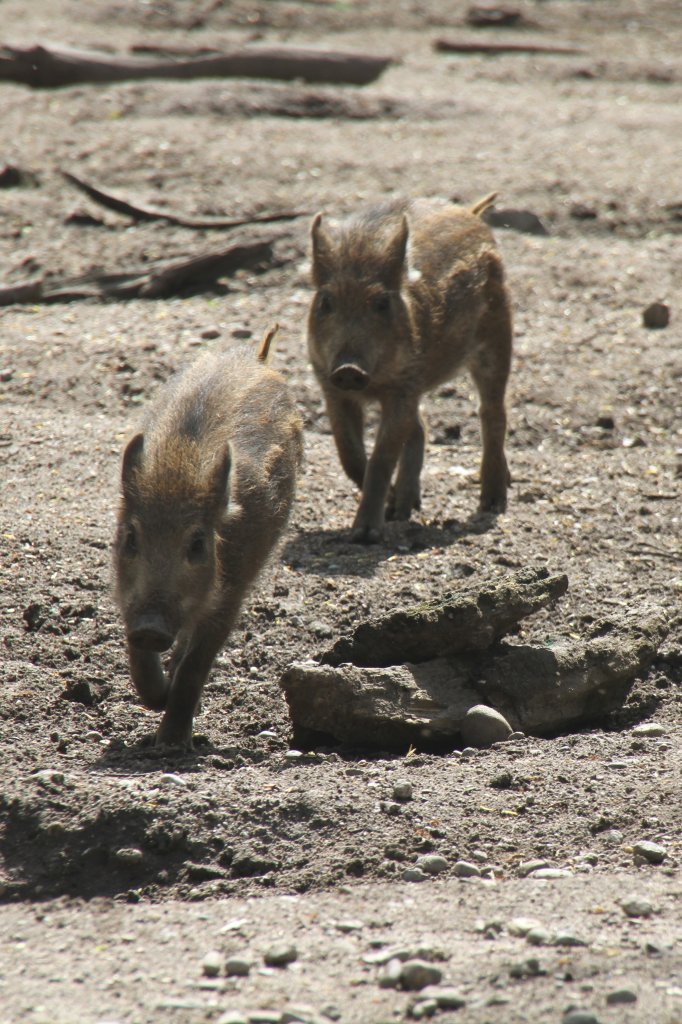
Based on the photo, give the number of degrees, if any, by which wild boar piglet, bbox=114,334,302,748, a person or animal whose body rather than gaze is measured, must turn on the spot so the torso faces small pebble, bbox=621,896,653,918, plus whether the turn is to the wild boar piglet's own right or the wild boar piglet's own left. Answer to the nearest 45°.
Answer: approximately 90° to the wild boar piglet's own left

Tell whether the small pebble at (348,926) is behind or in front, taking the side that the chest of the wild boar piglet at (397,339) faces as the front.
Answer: in front

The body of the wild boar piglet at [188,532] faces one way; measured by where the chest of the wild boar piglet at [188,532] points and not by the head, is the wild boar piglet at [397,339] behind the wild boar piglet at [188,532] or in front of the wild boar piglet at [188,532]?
behind

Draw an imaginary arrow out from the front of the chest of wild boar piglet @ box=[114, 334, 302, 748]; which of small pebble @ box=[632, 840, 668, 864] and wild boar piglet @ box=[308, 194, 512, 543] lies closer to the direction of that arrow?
the small pebble

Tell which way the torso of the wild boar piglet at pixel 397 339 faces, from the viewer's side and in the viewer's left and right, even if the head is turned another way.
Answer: facing the viewer and to the left of the viewer

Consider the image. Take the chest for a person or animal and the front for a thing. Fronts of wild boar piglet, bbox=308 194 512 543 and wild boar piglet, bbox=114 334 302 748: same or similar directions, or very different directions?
same or similar directions

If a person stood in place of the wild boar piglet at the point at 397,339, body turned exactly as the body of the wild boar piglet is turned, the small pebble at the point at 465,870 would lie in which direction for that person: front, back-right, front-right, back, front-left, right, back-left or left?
front-left

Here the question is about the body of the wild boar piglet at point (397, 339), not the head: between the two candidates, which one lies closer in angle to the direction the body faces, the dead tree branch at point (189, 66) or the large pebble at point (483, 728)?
the large pebble

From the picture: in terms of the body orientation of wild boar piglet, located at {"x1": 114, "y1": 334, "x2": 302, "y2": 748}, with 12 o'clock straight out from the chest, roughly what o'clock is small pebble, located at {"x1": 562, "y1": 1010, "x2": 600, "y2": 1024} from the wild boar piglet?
The small pebble is roughly at 10 o'clock from the wild boar piglet.

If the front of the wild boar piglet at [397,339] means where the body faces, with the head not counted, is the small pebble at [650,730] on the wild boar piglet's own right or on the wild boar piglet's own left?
on the wild boar piglet's own left

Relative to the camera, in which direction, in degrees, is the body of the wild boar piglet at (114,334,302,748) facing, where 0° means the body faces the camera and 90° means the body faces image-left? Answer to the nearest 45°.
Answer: approximately 45°

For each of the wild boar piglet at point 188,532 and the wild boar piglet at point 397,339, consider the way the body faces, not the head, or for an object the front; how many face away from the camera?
0

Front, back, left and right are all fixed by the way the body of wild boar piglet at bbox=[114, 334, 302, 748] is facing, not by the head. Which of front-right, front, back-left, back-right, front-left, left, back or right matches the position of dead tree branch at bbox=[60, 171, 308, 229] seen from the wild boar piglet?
back-right

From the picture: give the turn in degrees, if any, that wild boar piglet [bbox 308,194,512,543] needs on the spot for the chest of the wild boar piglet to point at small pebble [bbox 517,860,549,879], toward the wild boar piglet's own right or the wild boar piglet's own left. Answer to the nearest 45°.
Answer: approximately 45° to the wild boar piglet's own left
